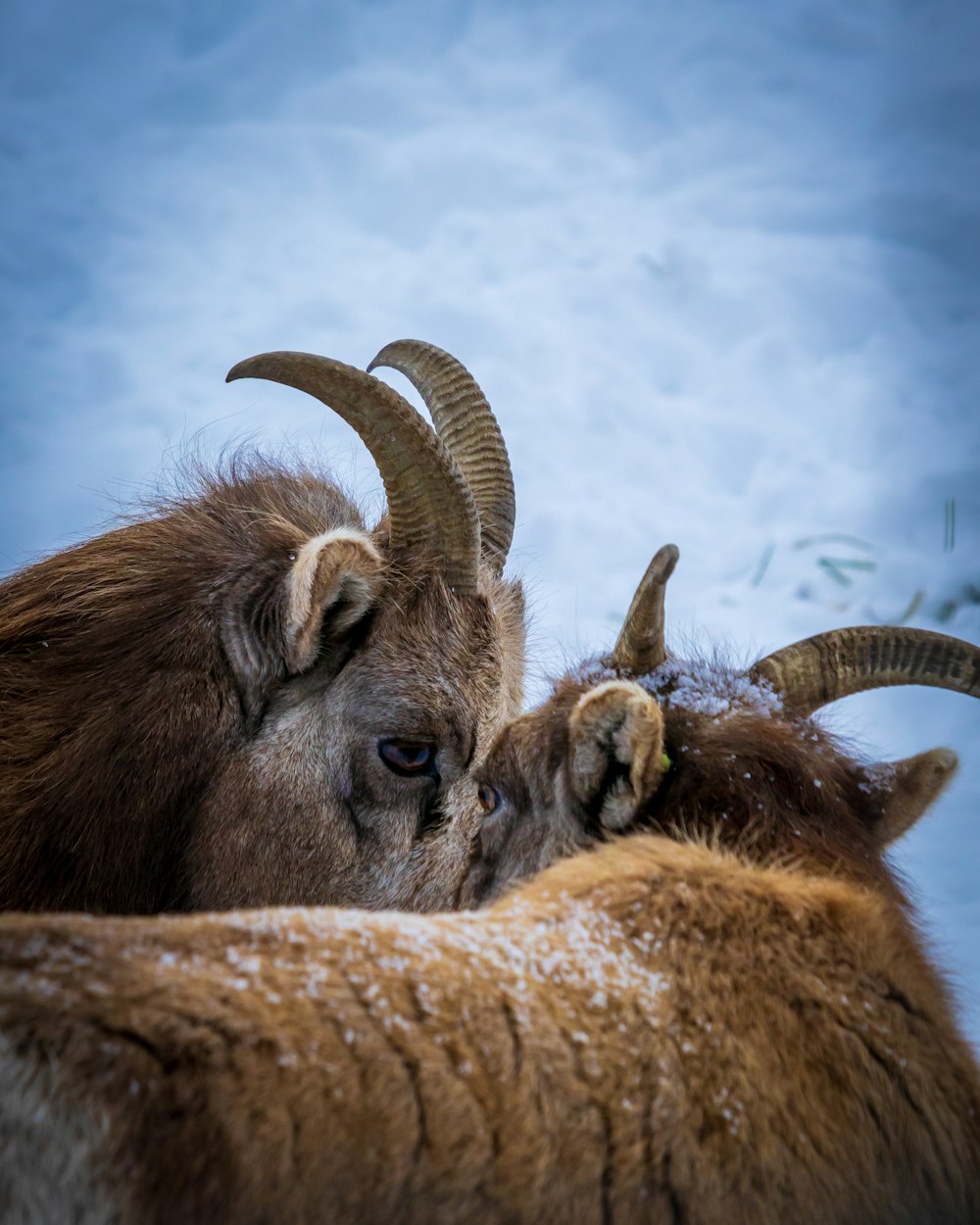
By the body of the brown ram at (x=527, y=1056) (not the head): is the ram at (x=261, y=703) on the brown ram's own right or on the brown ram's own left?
on the brown ram's own left
